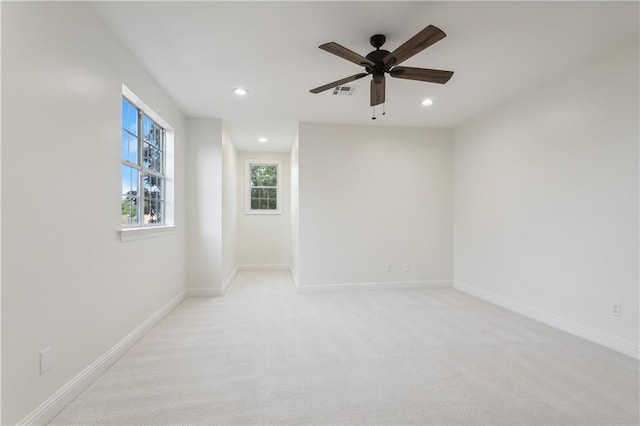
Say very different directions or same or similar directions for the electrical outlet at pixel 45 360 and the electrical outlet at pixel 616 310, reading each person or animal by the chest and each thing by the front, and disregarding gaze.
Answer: very different directions

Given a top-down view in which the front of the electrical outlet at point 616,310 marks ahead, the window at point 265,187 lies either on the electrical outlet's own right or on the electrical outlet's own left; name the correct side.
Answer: on the electrical outlet's own right

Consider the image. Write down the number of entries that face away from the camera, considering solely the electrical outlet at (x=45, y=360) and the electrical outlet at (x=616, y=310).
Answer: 0

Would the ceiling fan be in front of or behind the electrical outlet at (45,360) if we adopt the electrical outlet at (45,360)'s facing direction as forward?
in front

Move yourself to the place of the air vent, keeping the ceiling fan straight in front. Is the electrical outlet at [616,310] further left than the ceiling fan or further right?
left

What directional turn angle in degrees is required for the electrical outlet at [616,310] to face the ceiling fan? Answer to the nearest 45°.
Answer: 0° — it already faces it

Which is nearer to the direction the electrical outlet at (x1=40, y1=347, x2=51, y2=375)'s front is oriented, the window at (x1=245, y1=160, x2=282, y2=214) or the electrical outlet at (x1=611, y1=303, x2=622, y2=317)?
the electrical outlet

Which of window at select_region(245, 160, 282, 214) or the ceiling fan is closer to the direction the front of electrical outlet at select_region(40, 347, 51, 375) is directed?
the ceiling fan

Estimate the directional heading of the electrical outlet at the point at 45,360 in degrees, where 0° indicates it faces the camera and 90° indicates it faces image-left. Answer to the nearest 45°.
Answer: approximately 315°

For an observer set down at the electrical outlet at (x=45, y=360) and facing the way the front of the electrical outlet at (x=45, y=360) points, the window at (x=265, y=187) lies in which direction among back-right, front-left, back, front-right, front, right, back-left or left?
left

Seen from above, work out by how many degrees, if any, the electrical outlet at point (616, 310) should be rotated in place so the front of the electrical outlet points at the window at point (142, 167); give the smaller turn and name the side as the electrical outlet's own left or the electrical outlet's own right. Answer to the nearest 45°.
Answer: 0° — it already faces it
